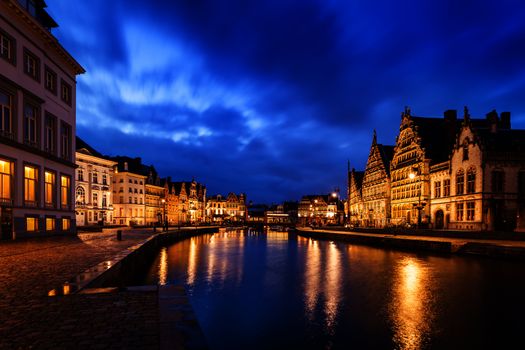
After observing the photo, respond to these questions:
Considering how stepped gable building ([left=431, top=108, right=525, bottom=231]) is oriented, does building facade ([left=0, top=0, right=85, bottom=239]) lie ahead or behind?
ahead

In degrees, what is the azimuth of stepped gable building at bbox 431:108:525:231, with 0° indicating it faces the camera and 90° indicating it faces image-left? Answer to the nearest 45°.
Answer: approximately 45°
